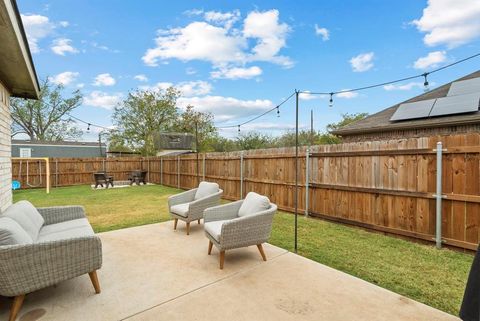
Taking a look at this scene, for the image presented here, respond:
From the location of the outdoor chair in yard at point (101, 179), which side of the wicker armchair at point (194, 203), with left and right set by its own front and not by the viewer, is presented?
right

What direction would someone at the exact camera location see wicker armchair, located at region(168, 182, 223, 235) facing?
facing the viewer and to the left of the viewer

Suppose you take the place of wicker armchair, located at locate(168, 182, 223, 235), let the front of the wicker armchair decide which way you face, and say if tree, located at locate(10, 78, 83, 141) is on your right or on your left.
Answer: on your right

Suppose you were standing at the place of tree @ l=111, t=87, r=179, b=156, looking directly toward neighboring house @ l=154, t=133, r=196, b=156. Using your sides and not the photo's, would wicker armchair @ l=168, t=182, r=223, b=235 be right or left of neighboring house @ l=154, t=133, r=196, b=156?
right

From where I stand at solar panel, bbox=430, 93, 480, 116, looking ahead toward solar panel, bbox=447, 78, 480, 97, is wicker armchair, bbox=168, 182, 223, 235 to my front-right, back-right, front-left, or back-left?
back-left

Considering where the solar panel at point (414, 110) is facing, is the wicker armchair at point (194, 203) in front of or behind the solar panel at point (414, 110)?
in front

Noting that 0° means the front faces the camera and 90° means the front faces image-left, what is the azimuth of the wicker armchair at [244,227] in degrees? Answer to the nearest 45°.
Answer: approximately 45°

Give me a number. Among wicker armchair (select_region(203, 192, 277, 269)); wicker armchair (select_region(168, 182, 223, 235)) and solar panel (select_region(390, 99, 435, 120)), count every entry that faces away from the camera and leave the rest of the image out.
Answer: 0

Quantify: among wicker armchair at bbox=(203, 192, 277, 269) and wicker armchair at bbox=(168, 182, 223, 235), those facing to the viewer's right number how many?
0

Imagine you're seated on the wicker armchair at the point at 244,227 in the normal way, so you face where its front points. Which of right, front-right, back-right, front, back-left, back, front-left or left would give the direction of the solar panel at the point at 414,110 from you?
back

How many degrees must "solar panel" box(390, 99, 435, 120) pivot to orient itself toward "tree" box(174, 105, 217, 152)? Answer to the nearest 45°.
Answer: approximately 90° to its right

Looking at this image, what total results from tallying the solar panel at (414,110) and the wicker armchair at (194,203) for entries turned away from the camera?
0

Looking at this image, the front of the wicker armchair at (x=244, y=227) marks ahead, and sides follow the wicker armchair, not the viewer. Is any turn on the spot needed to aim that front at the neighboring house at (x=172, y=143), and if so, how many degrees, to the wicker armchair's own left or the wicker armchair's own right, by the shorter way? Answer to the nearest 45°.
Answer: approximately 135° to the wicker armchair's own right

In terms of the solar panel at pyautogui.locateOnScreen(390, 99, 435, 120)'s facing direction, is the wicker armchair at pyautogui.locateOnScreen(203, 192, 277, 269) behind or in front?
in front

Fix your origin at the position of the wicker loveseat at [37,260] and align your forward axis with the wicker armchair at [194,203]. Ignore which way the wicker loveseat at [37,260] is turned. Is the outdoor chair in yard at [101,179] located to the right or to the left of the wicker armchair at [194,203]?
left
